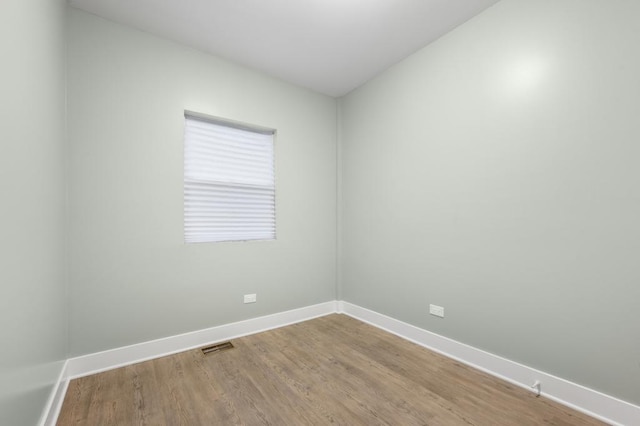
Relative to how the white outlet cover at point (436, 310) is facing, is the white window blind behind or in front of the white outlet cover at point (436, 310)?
in front

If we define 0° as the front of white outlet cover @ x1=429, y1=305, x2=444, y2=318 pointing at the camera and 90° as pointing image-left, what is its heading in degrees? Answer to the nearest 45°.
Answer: approximately 45°
